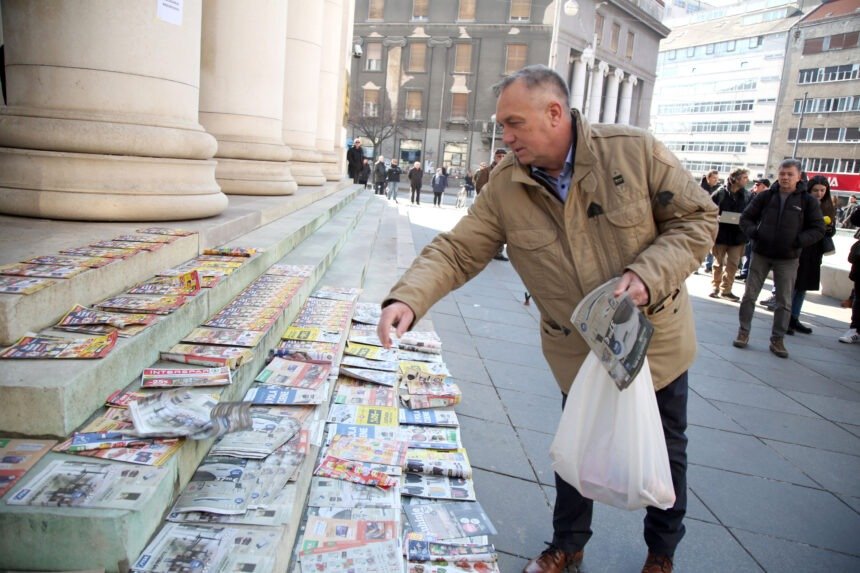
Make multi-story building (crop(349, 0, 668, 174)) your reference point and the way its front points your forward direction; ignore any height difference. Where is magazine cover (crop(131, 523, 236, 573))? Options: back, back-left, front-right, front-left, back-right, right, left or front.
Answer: front

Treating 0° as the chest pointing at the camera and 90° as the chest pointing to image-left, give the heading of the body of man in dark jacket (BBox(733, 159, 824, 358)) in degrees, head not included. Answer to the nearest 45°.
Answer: approximately 0°

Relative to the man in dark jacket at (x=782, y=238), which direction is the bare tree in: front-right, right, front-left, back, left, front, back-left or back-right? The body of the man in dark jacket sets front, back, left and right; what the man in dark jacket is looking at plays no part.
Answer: back-right

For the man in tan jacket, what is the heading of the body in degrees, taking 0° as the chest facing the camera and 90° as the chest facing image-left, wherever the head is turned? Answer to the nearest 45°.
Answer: approximately 45°

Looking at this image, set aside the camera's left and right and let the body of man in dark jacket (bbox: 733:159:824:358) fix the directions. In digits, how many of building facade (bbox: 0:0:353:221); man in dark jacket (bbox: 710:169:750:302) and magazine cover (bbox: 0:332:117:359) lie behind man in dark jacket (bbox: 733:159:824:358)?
1

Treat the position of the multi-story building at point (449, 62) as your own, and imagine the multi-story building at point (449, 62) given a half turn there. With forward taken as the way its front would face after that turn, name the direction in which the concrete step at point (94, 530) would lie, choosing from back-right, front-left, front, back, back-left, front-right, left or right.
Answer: back

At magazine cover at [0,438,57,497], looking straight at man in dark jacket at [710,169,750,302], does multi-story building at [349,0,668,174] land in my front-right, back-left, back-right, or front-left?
front-left

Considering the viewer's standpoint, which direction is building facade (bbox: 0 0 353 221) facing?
facing the viewer and to the right of the viewer

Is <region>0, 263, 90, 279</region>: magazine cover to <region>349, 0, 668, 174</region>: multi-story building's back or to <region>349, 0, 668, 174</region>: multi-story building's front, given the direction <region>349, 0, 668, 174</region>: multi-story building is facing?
to the front

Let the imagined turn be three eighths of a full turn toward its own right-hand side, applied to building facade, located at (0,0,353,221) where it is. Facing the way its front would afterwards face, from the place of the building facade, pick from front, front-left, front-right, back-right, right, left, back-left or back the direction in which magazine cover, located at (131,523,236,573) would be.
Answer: left

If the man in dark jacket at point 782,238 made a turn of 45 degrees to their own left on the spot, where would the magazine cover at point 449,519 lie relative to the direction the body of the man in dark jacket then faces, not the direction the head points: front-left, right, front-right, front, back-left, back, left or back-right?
front-right

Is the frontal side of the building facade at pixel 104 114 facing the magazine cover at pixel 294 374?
yes

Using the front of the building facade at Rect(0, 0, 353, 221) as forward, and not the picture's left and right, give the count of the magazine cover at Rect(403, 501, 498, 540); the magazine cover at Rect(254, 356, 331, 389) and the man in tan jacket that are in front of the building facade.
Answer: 3

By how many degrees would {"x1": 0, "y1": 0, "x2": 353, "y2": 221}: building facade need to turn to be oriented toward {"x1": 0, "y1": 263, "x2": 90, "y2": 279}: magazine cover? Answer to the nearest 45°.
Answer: approximately 45° to its right

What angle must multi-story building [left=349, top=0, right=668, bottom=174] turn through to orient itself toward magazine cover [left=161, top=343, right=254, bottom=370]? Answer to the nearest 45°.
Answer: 0° — it already faces it

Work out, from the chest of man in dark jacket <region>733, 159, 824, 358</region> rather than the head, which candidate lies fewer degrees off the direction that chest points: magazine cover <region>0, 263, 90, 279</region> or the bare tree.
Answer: the magazine cover

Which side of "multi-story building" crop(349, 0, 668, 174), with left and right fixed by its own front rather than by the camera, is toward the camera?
front

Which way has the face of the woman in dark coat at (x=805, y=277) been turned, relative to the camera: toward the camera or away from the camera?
toward the camera
